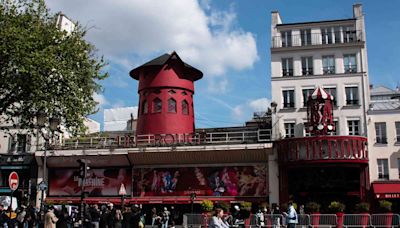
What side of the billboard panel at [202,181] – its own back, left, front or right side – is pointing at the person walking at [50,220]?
front

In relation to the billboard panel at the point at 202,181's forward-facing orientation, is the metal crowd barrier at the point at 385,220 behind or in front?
in front

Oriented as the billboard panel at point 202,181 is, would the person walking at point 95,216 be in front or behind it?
in front

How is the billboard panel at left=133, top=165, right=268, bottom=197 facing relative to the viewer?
toward the camera

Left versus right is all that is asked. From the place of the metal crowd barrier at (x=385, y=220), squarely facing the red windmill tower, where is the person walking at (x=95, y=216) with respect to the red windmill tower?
left

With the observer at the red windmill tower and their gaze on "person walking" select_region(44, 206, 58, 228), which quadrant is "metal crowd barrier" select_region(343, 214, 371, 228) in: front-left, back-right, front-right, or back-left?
front-left

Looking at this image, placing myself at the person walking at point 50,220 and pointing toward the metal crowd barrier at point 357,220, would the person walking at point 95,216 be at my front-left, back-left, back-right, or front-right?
front-left

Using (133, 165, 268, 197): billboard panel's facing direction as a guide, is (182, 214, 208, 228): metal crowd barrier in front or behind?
in front

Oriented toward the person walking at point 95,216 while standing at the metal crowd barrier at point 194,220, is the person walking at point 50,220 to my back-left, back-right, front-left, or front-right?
front-left

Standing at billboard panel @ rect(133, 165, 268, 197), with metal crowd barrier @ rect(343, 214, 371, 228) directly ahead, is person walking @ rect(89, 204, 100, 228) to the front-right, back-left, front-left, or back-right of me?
front-right

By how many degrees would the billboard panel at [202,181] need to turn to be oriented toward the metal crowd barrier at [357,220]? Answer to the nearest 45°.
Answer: approximately 45° to its left

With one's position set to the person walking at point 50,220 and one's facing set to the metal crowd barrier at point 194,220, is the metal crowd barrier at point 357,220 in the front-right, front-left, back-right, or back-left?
front-right

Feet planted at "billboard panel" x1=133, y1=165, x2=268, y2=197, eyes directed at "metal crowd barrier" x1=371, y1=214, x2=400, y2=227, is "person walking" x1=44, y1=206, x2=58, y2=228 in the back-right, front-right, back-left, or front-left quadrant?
front-right
